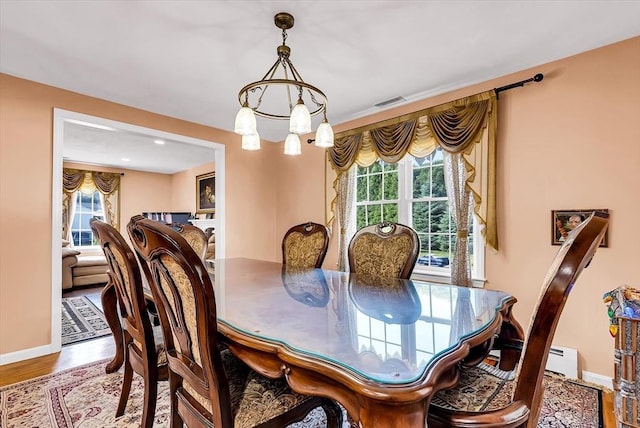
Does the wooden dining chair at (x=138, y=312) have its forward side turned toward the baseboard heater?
no

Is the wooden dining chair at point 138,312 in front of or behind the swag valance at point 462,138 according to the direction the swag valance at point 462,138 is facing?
in front

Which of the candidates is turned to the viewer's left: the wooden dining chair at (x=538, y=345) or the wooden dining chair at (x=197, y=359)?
the wooden dining chair at (x=538, y=345)

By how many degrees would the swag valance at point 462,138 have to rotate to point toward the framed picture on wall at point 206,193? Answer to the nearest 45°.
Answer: approximately 90° to its right

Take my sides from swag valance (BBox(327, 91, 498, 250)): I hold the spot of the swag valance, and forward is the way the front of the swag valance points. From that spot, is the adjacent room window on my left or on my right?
on my right

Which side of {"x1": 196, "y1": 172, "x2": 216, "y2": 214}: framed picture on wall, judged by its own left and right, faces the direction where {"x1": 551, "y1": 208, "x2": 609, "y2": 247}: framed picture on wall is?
left

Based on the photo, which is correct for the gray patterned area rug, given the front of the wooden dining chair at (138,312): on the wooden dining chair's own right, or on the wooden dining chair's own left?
on the wooden dining chair's own left

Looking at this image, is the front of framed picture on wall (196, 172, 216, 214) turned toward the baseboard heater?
no

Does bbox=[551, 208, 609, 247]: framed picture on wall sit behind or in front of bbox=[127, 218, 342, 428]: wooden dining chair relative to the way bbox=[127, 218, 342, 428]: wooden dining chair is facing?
in front

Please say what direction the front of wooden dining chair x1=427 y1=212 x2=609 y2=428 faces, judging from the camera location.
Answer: facing to the left of the viewer

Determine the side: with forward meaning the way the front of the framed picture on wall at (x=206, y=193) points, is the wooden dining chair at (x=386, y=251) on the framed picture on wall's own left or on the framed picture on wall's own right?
on the framed picture on wall's own left

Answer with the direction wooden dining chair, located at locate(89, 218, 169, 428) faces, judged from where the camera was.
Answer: facing away from the viewer and to the right of the viewer

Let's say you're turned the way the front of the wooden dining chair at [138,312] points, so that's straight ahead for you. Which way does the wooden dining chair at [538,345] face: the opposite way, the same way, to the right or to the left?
to the left

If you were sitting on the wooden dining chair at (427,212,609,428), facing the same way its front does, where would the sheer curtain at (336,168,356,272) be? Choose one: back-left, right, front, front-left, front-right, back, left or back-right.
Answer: front-right

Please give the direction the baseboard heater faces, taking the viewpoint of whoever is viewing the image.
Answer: facing the viewer and to the left of the viewer

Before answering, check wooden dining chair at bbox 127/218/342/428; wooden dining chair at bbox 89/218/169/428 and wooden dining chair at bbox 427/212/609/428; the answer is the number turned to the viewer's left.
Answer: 1

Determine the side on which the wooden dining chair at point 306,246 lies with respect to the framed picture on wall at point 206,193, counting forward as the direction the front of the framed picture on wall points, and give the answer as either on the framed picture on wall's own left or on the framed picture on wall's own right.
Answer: on the framed picture on wall's own left

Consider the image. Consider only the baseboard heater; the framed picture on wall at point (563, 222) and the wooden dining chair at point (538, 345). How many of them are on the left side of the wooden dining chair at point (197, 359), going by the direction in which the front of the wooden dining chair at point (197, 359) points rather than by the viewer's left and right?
0
